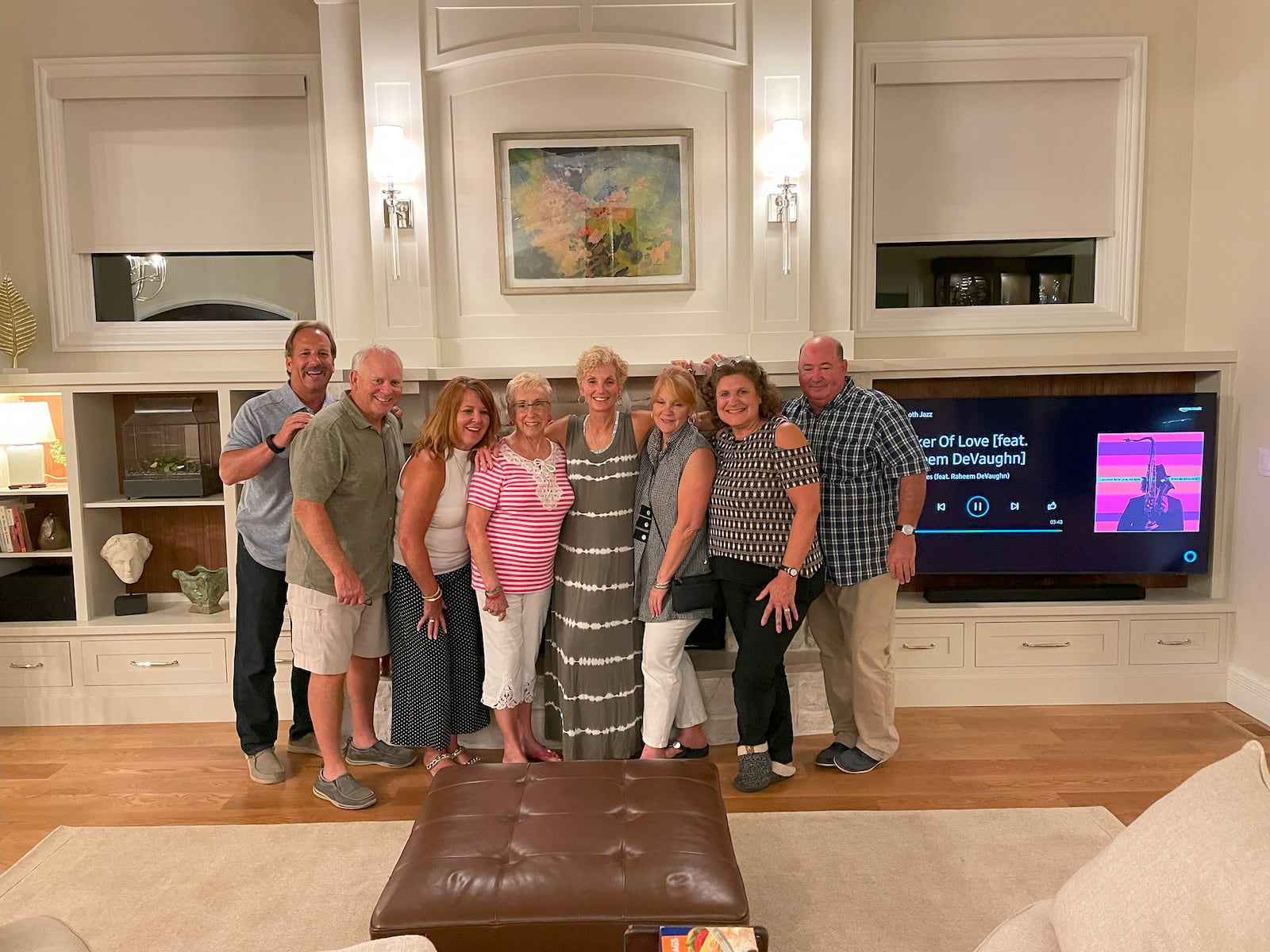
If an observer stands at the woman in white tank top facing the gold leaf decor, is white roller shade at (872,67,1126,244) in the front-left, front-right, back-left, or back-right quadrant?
back-right

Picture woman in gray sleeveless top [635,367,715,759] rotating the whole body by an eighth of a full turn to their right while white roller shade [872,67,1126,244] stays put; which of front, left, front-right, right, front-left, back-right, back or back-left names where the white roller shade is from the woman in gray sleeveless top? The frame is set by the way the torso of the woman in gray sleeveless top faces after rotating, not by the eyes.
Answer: back-right

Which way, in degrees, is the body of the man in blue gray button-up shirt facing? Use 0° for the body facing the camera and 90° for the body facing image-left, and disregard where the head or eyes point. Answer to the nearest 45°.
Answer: approximately 315°

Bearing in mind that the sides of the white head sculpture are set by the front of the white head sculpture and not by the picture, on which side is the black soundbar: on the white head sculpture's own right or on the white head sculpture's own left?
on the white head sculpture's own left
